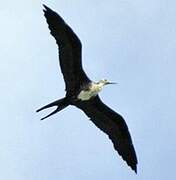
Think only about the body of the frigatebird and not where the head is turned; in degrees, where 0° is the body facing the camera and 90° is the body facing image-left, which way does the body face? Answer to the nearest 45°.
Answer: approximately 270°
